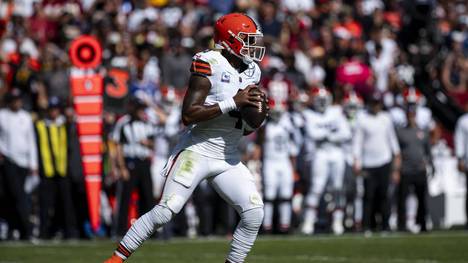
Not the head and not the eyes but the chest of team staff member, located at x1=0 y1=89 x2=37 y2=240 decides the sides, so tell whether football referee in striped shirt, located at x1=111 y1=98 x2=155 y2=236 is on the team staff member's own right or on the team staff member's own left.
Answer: on the team staff member's own left

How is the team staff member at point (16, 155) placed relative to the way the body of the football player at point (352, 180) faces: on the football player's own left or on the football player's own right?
on the football player's own right

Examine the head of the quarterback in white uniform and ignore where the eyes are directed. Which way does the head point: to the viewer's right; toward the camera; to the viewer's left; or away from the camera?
to the viewer's right

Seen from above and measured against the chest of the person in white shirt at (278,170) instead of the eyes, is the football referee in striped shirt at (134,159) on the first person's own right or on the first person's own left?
on the first person's own right

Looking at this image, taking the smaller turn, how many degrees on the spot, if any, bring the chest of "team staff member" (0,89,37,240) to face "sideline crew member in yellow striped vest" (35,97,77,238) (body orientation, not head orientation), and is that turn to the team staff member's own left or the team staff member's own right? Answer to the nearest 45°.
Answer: approximately 90° to the team staff member's own left

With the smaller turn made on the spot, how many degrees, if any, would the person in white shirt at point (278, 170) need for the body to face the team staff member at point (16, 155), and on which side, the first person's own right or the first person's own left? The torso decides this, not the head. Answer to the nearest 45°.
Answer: approximately 90° to the first person's own right
